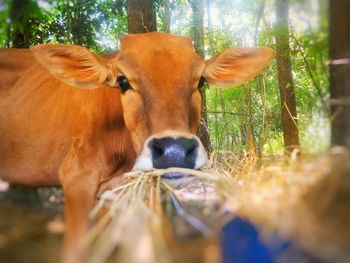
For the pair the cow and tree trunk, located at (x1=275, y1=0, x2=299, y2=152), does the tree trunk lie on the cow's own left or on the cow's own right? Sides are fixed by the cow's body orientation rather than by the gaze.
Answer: on the cow's own left

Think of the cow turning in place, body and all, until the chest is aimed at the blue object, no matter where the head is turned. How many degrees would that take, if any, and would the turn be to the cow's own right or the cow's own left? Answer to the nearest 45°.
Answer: approximately 45° to the cow's own right

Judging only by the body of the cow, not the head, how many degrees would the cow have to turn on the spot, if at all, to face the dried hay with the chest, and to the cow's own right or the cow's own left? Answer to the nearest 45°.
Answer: approximately 45° to the cow's own right

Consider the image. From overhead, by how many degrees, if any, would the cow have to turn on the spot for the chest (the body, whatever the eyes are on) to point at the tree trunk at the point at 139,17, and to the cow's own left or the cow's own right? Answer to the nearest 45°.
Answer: approximately 135° to the cow's own left

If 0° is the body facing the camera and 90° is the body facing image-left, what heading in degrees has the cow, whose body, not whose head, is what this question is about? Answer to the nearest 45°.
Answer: approximately 315°
